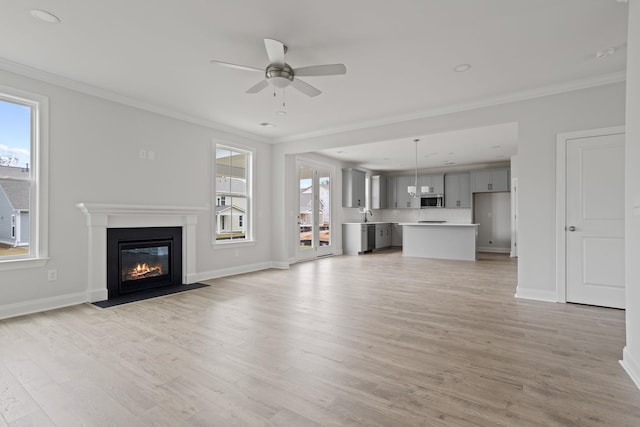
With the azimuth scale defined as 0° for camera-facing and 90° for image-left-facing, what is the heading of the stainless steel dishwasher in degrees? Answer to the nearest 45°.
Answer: approximately 315°

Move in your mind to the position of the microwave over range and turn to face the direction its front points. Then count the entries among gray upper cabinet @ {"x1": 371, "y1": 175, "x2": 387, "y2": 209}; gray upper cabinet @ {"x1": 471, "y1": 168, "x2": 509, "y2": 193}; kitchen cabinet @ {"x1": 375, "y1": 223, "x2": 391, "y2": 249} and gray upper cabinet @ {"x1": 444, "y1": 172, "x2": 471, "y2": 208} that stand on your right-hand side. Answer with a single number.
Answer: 2

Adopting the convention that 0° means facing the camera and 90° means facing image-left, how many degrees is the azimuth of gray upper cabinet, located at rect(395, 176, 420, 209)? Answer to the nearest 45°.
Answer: approximately 0°

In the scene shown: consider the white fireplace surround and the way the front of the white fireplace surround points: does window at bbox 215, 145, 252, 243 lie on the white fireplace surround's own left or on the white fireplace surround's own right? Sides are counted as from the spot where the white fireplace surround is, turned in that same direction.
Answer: on the white fireplace surround's own left

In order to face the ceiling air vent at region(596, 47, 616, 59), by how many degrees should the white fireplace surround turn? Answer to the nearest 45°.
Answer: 0° — it already faces it

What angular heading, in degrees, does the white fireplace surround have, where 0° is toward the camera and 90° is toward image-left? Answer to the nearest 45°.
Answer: approximately 315°

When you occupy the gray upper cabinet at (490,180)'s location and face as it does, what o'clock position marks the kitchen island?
The kitchen island is roughly at 1 o'clock from the gray upper cabinet.

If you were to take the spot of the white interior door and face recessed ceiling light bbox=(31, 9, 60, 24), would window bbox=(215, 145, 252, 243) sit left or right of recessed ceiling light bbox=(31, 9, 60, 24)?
right

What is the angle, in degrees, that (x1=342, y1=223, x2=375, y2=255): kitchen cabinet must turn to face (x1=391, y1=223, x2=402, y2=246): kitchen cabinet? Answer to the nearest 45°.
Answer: approximately 90° to its left
